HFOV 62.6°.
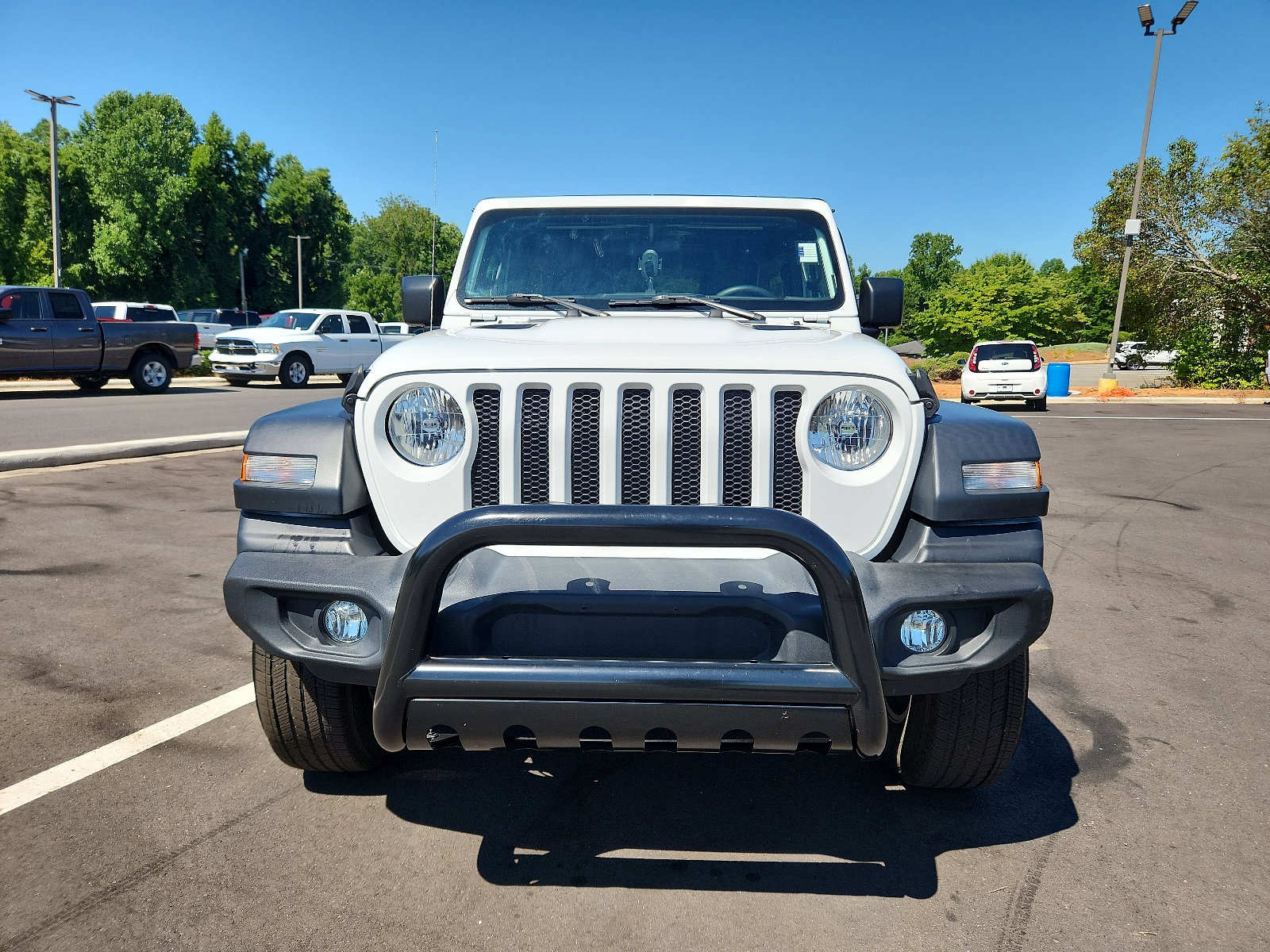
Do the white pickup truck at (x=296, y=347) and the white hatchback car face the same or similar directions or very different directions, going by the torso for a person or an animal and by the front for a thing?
very different directions

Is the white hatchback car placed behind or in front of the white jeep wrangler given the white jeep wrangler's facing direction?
behind

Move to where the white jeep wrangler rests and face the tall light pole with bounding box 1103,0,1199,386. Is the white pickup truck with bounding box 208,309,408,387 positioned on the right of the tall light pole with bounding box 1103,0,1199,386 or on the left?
left

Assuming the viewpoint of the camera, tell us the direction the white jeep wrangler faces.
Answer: facing the viewer

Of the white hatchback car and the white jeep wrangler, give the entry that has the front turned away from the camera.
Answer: the white hatchback car

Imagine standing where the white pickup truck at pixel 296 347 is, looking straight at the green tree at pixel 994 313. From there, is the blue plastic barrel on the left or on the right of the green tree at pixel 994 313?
right

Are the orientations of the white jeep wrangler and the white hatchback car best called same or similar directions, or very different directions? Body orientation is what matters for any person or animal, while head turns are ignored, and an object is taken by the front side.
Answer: very different directions

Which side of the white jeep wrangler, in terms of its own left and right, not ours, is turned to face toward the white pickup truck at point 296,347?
back

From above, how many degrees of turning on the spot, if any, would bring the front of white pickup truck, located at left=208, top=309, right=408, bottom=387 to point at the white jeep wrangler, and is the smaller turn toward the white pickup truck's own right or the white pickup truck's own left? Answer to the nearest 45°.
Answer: approximately 45° to the white pickup truck's own left

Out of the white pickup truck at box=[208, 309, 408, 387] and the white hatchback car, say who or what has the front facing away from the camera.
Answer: the white hatchback car

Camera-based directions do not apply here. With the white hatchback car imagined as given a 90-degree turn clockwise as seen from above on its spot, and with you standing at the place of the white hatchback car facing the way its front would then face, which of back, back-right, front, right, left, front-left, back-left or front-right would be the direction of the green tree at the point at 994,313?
left

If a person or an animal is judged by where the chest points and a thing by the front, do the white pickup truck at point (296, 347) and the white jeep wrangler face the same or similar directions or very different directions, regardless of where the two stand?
same or similar directions

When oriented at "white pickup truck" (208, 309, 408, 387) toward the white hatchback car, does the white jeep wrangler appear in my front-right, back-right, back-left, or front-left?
front-right

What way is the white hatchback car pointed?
away from the camera

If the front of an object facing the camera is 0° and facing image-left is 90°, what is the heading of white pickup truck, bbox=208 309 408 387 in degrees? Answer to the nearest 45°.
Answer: approximately 45°

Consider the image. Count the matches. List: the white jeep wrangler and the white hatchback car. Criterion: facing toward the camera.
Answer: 1

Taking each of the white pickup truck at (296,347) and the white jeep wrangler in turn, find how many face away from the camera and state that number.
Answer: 0
